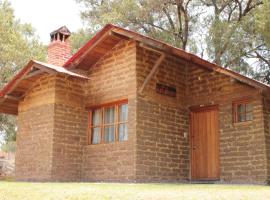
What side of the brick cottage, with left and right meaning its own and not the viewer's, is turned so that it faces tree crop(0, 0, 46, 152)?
right

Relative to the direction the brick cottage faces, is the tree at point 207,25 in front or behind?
behind

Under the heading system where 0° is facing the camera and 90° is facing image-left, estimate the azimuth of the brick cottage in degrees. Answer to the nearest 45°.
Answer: approximately 45°

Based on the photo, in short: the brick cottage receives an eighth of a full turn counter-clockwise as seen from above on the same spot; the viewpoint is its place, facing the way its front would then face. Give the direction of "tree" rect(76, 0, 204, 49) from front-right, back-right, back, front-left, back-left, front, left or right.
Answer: back
